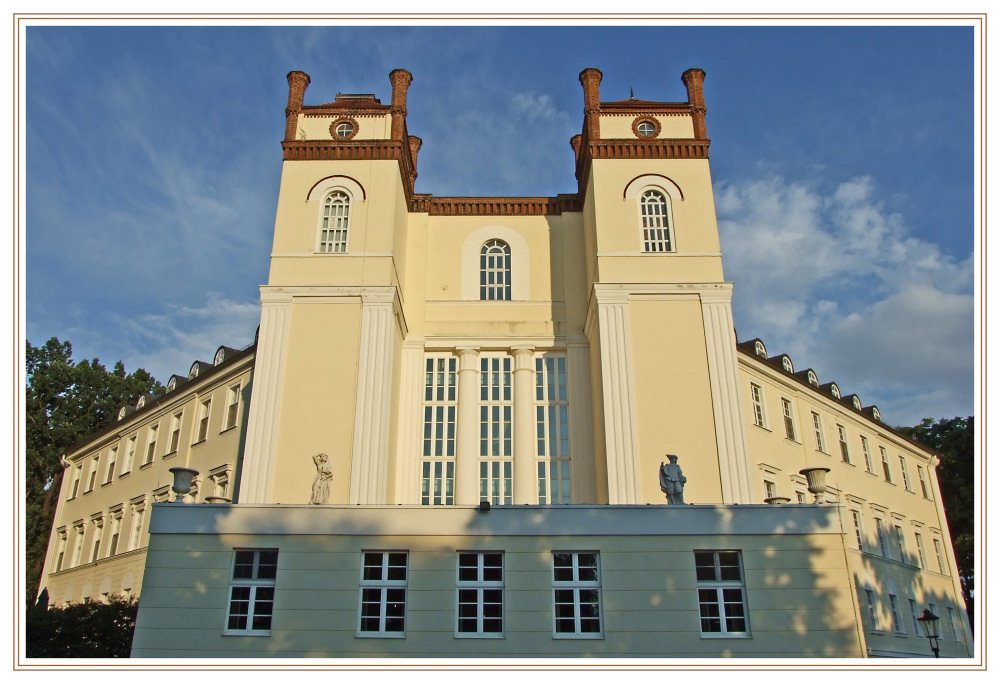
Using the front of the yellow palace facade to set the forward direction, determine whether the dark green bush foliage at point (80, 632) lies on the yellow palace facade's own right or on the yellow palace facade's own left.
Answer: on the yellow palace facade's own right

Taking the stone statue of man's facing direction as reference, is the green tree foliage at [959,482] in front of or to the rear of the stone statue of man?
to the rear

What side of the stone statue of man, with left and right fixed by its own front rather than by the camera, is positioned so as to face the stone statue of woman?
right

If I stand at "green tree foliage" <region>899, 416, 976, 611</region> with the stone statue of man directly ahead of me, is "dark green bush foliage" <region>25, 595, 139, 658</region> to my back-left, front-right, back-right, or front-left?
front-right

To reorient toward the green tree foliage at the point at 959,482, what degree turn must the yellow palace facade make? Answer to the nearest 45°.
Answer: approximately 135° to its left

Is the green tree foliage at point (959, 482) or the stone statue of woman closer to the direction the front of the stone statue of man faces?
the stone statue of woman

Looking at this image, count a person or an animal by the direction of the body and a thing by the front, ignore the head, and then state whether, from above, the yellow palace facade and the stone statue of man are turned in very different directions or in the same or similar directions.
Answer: same or similar directions

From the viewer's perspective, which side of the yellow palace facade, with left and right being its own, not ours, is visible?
front

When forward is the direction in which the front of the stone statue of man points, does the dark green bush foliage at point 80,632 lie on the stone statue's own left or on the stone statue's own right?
on the stone statue's own right

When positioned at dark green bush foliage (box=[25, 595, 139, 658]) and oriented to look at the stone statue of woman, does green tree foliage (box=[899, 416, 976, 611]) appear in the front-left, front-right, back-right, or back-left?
front-left
